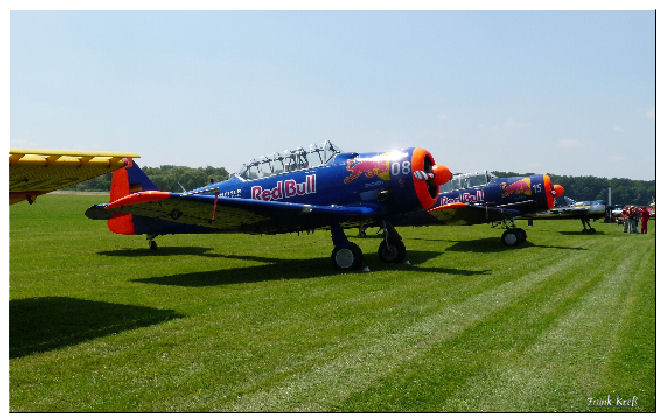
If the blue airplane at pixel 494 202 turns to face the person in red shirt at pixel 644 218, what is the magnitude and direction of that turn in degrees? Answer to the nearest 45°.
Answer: approximately 90° to its left

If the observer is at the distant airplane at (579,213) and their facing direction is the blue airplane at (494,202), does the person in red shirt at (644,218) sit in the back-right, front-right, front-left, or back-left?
back-left

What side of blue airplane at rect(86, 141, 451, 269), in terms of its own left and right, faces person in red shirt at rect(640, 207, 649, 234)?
left

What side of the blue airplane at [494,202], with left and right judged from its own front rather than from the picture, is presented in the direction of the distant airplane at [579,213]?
left

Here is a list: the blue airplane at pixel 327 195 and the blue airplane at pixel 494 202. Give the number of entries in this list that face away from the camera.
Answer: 0

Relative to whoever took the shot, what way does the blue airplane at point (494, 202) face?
facing the viewer and to the right of the viewer

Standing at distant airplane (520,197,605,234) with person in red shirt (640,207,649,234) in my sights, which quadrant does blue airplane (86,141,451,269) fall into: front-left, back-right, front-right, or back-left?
back-right

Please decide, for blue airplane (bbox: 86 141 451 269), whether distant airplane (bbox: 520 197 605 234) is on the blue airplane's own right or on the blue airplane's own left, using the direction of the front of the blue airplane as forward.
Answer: on the blue airplane's own left

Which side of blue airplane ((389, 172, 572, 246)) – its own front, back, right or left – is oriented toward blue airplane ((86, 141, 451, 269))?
right
